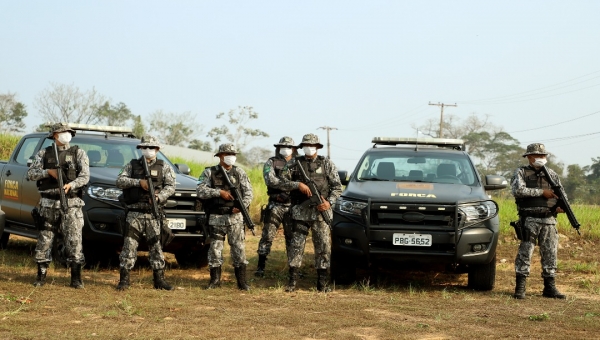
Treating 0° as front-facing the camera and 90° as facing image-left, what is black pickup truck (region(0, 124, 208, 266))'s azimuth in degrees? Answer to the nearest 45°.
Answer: approximately 315°

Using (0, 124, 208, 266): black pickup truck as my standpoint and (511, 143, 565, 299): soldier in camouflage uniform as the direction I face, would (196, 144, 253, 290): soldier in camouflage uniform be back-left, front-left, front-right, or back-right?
front-right

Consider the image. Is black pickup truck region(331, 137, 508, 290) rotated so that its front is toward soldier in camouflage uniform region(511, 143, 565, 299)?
no

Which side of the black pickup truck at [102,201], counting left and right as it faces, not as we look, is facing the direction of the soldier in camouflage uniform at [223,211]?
front

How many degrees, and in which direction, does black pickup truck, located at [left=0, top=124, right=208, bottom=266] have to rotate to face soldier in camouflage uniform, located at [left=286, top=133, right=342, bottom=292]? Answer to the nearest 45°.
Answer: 0° — it already faces them

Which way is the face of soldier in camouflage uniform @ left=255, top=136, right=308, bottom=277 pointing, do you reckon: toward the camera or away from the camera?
toward the camera

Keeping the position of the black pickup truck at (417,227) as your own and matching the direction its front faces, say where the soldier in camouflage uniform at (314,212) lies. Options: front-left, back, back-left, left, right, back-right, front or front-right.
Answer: right

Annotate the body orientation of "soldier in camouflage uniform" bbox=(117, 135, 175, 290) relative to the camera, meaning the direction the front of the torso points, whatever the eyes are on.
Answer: toward the camera

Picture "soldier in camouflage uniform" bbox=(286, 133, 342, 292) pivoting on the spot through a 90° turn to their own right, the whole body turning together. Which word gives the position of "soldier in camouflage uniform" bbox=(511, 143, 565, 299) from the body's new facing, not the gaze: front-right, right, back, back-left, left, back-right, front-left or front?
back

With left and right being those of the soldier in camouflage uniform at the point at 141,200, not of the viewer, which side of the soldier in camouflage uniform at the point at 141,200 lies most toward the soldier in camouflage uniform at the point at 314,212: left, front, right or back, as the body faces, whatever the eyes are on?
left

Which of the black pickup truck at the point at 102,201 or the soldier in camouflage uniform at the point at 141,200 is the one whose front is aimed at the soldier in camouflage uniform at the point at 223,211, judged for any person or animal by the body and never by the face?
the black pickup truck

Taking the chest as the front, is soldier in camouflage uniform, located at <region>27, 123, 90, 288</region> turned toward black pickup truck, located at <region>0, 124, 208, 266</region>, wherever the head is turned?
no

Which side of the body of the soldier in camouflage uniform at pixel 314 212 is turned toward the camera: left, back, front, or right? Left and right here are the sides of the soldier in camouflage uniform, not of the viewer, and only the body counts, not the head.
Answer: front

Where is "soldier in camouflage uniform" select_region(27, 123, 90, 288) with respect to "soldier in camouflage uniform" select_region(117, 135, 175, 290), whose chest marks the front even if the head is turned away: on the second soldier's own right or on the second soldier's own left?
on the second soldier's own right

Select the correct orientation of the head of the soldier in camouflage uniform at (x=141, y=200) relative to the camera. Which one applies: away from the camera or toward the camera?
toward the camera

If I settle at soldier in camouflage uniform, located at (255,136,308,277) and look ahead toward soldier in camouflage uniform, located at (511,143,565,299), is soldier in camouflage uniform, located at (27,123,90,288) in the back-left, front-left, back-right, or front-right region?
back-right

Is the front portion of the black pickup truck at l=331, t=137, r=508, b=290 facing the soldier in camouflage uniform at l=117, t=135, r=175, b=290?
no

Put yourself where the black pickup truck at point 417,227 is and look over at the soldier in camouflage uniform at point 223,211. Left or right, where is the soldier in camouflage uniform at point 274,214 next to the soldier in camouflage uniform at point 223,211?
right

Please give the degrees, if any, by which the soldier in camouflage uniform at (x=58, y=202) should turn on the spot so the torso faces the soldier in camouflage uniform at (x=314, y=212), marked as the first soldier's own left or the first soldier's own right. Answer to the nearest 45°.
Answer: approximately 90° to the first soldier's own left

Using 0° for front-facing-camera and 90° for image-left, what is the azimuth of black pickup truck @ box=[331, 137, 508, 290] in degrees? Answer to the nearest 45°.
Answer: approximately 0°
